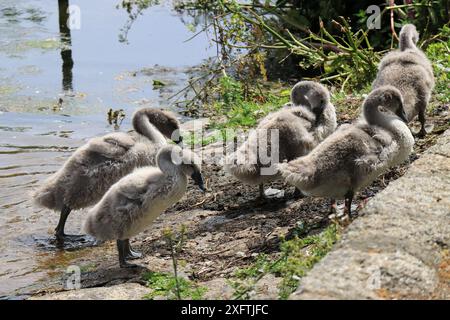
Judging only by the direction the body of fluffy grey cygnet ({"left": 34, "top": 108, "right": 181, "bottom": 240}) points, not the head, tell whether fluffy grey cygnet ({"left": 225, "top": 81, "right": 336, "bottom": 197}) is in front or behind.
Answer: in front

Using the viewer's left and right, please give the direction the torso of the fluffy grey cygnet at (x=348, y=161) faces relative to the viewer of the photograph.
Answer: facing to the right of the viewer

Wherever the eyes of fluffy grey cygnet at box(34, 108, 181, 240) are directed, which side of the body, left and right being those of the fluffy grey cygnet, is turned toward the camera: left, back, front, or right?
right

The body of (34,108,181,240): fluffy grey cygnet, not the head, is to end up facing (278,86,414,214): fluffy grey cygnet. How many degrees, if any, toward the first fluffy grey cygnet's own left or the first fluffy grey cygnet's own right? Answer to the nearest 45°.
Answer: approximately 45° to the first fluffy grey cygnet's own right

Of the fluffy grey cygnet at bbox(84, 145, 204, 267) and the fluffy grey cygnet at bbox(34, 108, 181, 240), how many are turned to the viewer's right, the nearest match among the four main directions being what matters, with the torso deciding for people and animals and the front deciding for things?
2

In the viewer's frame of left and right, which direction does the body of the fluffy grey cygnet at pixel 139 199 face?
facing to the right of the viewer

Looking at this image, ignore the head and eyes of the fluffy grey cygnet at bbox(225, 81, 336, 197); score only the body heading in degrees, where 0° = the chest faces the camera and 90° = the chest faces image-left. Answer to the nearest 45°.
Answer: approximately 270°

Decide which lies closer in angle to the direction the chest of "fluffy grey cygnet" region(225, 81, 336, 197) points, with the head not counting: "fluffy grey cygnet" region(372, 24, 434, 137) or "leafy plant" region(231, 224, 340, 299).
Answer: the fluffy grey cygnet

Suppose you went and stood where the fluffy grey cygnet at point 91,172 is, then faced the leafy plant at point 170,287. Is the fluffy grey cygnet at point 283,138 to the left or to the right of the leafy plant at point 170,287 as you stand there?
left

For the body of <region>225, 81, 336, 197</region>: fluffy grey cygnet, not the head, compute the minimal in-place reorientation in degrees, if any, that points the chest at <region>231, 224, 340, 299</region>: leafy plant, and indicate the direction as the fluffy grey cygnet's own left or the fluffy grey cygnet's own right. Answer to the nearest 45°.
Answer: approximately 90° to the fluffy grey cygnet's own right

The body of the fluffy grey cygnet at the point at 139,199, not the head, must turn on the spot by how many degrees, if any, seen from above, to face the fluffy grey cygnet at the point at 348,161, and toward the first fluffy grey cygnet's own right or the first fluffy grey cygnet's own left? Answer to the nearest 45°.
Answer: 0° — it already faces it
